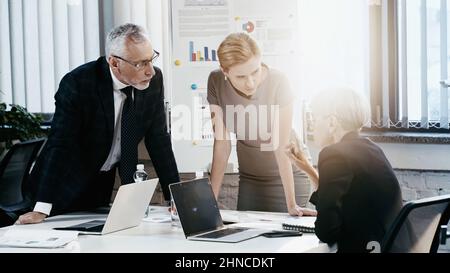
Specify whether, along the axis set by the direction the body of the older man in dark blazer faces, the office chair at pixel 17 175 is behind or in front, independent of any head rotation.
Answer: behind

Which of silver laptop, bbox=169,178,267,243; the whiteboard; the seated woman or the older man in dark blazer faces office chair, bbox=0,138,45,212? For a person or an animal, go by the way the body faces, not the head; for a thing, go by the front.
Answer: the seated woman

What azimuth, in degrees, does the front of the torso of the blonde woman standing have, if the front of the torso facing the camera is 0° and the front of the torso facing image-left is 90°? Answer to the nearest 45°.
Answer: approximately 0°

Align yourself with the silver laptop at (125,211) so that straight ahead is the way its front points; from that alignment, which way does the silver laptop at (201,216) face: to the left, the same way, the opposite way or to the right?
the opposite way

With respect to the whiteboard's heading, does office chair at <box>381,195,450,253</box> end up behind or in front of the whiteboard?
in front

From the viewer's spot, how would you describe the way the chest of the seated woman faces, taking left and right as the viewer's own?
facing away from the viewer and to the left of the viewer

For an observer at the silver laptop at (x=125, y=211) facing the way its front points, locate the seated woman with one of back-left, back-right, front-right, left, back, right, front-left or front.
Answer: back

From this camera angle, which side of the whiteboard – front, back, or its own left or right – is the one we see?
front

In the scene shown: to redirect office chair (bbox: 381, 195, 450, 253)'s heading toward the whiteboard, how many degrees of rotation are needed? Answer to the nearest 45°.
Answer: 0° — it already faces it

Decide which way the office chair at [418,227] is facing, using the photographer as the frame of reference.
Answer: facing away from the viewer and to the left of the viewer

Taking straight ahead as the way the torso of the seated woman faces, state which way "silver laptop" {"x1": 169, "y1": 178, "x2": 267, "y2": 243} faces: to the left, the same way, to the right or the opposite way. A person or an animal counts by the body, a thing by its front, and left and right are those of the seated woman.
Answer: the opposite way

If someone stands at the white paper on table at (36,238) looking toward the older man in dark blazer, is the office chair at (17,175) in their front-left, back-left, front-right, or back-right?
front-left

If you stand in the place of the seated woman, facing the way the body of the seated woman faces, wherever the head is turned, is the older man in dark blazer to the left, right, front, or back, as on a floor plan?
front

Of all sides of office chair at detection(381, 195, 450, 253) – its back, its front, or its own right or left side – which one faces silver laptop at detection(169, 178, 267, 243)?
front
